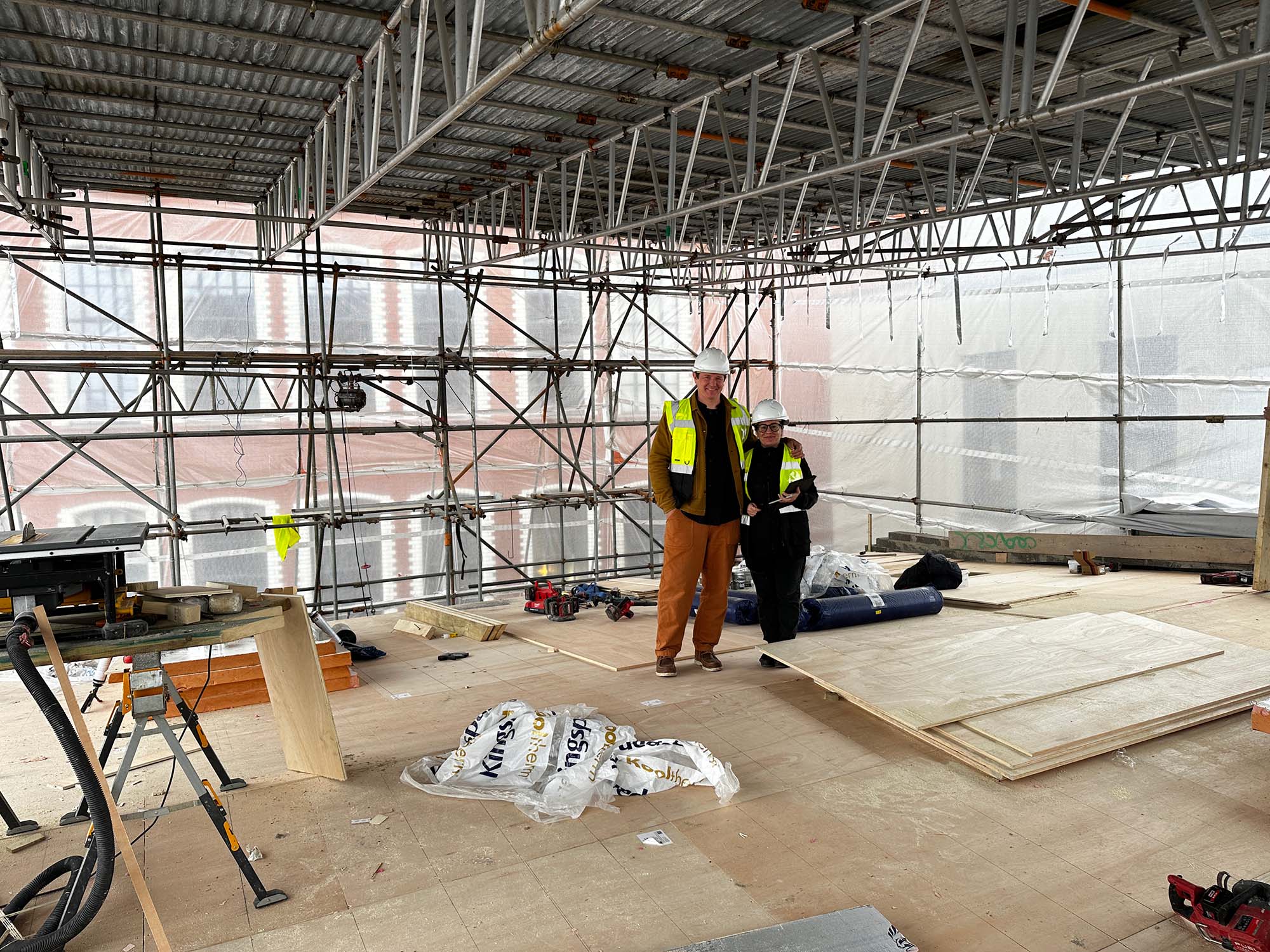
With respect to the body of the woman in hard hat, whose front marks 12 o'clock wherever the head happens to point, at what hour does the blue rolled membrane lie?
The blue rolled membrane is roughly at 7 o'clock from the woman in hard hat.

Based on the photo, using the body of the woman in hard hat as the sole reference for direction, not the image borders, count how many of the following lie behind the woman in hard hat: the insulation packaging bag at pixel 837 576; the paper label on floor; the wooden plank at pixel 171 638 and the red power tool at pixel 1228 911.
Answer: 1

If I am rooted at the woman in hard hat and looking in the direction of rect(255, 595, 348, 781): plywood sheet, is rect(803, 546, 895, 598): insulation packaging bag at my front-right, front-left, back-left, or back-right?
back-right

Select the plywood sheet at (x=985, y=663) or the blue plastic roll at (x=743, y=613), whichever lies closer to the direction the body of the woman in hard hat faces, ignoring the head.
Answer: the plywood sheet

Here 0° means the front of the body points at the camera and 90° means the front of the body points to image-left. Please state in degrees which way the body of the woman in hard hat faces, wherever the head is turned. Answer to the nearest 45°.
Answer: approximately 0°

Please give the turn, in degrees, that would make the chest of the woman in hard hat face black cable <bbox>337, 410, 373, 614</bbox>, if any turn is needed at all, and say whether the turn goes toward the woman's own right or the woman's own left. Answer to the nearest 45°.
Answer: approximately 135° to the woman's own right

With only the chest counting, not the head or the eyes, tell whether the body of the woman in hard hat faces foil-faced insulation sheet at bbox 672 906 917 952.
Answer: yes

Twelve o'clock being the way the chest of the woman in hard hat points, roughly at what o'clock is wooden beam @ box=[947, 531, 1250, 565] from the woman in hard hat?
The wooden beam is roughly at 7 o'clock from the woman in hard hat.

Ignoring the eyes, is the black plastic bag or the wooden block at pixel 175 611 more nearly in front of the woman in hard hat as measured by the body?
the wooden block

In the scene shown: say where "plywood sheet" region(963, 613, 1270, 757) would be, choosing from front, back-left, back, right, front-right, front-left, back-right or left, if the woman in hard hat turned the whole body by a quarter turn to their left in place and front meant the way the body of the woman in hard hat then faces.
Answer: front-right

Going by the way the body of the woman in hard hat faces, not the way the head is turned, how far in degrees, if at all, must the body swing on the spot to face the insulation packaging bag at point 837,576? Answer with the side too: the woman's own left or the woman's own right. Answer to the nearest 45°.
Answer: approximately 180°

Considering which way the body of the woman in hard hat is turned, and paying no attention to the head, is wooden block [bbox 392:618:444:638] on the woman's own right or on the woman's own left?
on the woman's own right

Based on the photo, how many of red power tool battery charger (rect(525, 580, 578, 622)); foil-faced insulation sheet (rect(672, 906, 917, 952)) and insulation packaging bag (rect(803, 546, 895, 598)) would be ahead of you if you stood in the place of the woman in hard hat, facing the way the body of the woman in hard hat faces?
1

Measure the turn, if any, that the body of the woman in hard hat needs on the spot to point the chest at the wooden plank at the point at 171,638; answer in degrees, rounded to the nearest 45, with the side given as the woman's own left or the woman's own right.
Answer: approximately 45° to the woman's own right

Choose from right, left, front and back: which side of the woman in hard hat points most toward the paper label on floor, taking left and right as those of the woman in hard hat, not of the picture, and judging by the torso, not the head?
front

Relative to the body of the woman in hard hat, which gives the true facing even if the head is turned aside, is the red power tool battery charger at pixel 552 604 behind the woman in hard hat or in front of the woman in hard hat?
behind

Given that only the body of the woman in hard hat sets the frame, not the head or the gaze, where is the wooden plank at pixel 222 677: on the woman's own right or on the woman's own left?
on the woman's own right
